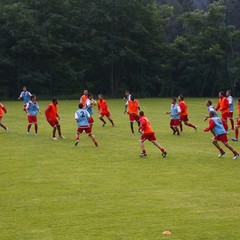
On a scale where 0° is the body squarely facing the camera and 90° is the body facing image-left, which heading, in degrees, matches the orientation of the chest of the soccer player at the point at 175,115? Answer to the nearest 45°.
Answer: approximately 45°

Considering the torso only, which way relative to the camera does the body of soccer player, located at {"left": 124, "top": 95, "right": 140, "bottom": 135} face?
toward the camera
